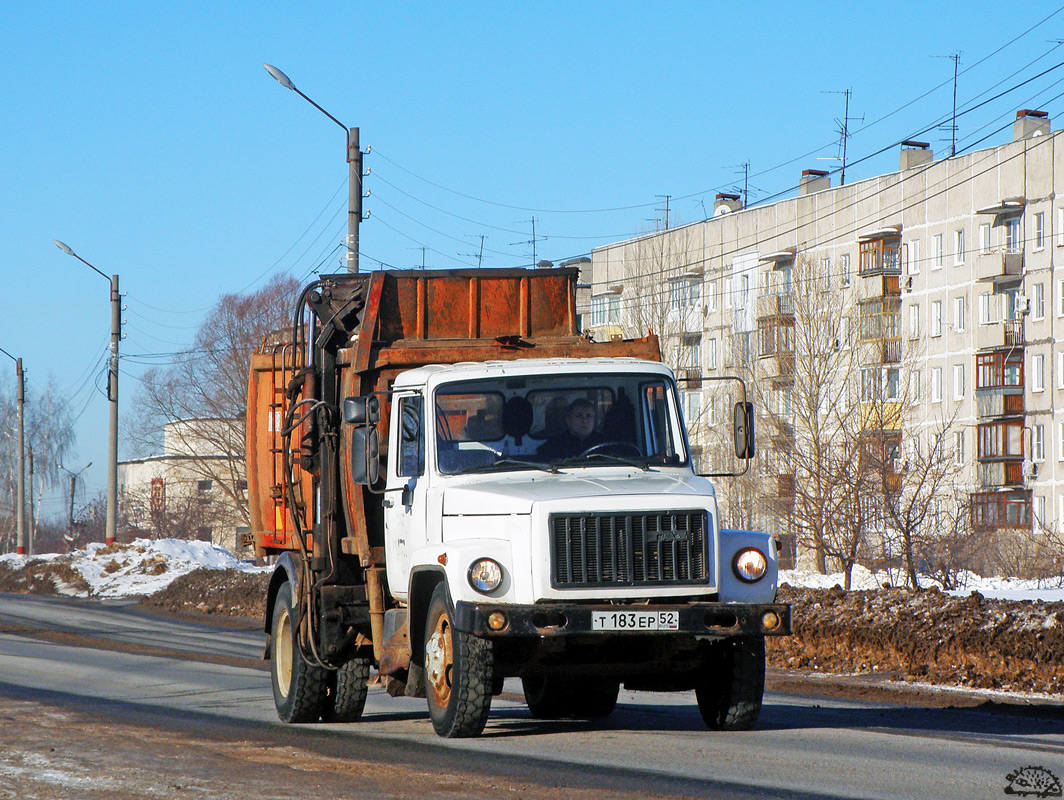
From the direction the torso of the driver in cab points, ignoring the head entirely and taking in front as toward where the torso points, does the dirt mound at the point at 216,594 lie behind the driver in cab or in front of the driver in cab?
behind

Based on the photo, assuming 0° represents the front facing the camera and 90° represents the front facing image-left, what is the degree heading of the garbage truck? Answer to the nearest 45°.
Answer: approximately 315°

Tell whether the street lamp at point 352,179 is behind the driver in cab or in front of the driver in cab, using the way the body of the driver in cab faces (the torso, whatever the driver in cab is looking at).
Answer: behind

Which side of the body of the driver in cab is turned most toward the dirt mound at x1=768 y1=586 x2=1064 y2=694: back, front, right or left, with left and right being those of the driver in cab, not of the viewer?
left

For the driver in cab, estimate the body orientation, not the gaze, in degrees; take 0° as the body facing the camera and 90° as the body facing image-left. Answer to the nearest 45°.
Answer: approximately 315°

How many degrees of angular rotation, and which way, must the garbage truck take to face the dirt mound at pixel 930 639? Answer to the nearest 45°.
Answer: approximately 90° to its left

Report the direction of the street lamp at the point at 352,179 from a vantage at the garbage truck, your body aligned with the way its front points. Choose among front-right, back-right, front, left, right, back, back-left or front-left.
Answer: back-left

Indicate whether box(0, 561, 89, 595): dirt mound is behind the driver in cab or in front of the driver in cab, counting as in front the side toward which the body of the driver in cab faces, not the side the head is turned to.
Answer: behind
